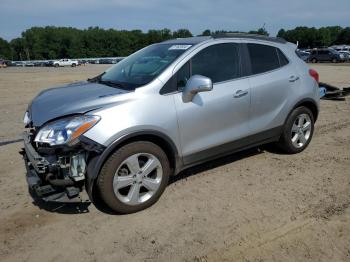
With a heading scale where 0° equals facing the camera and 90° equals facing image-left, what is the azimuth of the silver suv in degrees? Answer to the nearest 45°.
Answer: approximately 45°

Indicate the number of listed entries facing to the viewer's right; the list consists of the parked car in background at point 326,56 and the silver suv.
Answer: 1

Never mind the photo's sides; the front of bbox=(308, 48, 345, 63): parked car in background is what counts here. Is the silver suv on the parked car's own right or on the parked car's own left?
on the parked car's own right

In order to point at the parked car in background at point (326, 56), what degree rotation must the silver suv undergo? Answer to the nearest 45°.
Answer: approximately 180°

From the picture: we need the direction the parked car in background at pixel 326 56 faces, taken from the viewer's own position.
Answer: facing to the right of the viewer
